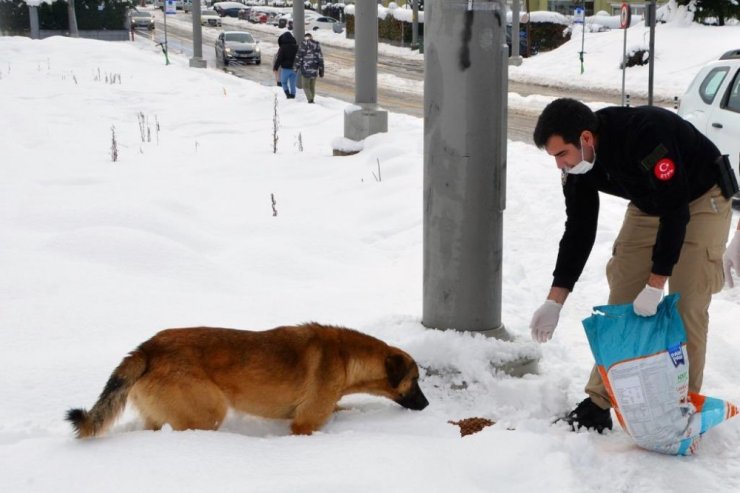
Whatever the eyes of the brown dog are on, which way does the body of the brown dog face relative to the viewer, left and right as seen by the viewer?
facing to the right of the viewer

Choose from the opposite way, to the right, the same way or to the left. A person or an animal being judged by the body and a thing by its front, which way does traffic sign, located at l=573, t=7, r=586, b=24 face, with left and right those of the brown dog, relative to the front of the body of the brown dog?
to the right

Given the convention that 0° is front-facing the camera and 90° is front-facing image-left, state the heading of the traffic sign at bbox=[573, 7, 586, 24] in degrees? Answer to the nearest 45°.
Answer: approximately 0°

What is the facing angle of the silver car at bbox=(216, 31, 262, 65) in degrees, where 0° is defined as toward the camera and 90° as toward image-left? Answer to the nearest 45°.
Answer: approximately 315°

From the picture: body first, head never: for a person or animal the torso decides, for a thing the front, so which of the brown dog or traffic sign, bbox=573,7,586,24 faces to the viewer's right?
the brown dog
